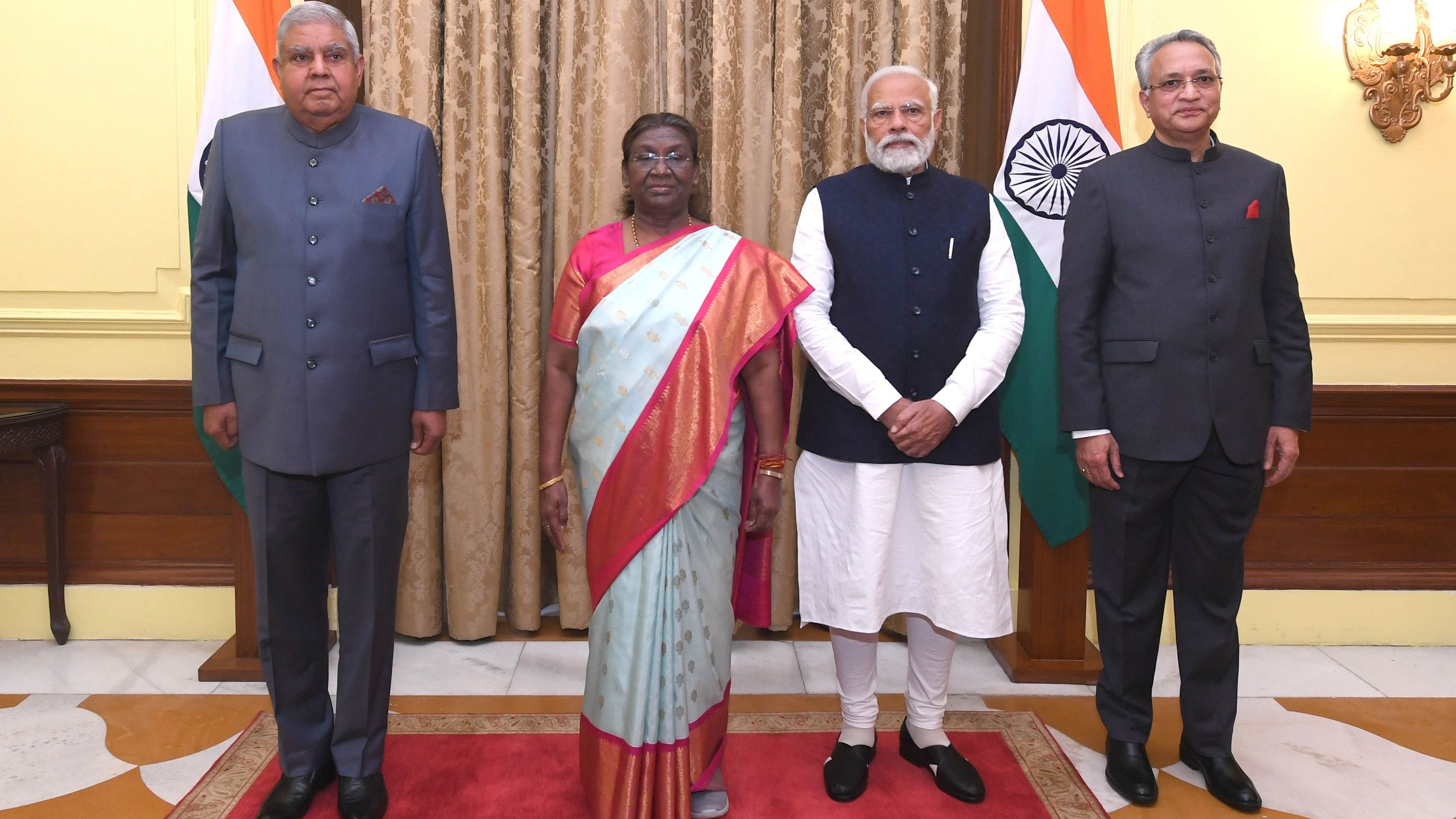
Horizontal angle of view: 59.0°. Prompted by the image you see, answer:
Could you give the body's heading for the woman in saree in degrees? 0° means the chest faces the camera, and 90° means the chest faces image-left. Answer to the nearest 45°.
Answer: approximately 0°

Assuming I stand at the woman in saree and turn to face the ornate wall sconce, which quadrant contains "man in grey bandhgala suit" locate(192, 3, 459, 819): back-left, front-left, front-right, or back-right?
back-left

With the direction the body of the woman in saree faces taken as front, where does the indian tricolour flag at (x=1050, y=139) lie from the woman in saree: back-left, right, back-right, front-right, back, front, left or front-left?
back-left

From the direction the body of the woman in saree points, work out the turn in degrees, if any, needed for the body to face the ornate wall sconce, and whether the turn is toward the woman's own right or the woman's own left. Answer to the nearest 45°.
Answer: approximately 135° to the woman's own left

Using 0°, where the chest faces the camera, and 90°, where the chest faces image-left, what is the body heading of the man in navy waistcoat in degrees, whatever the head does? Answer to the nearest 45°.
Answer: approximately 0°

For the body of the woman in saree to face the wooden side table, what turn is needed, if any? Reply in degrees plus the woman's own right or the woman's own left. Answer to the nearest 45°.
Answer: approximately 135° to the woman's own right
